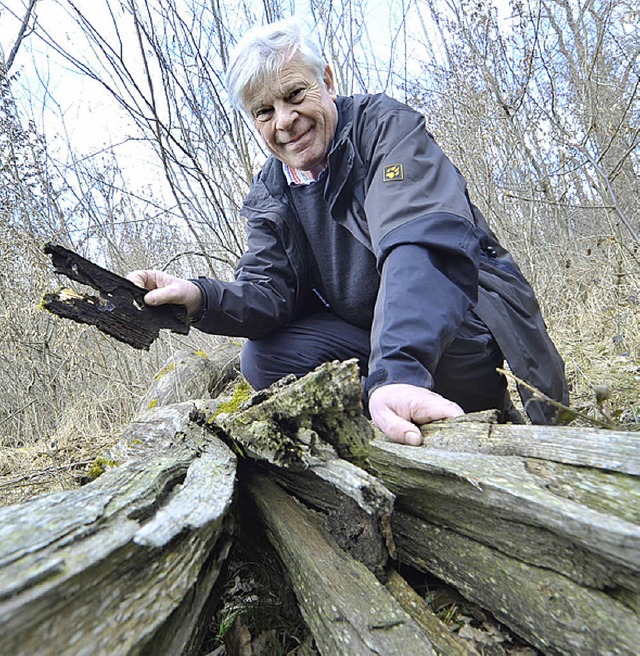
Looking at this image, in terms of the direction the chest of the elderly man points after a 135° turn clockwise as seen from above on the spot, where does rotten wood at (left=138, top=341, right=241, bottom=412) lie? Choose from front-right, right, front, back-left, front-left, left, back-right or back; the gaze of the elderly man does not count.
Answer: front-left

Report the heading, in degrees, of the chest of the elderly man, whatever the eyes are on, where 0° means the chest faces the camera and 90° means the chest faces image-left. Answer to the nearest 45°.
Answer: approximately 45°

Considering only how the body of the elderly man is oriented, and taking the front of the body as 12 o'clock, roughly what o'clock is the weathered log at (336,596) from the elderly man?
The weathered log is roughly at 11 o'clock from the elderly man.

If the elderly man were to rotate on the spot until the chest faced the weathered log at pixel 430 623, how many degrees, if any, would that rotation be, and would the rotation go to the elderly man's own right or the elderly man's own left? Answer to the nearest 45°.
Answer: approximately 45° to the elderly man's own left
